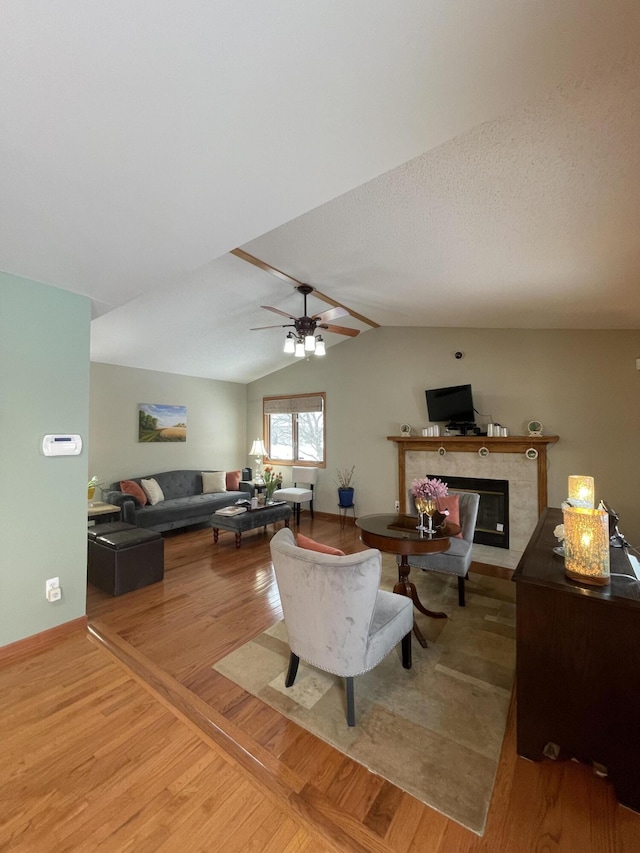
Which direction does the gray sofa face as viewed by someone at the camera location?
facing the viewer and to the right of the viewer

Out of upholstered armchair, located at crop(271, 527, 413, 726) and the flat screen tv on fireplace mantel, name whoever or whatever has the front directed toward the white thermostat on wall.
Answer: the flat screen tv on fireplace mantel

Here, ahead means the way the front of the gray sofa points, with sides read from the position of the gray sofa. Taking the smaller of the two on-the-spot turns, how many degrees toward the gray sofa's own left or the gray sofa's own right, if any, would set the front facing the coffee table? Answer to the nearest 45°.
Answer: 0° — it already faces it

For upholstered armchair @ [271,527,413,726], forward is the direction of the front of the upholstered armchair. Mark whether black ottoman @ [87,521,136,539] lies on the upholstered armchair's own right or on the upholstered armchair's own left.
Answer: on the upholstered armchair's own left

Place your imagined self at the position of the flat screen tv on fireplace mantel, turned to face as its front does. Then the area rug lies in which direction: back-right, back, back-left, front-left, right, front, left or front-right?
front-left

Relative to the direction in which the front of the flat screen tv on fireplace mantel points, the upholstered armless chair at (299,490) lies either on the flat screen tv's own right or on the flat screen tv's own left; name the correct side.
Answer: on the flat screen tv's own right

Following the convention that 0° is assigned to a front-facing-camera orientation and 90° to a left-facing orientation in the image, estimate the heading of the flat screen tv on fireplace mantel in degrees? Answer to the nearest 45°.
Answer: approximately 45°

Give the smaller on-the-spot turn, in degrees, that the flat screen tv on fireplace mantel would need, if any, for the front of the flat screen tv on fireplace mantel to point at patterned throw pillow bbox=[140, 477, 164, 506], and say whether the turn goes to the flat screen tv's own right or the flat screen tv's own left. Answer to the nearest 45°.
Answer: approximately 45° to the flat screen tv's own right

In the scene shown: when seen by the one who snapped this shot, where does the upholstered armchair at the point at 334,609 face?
facing away from the viewer and to the right of the viewer

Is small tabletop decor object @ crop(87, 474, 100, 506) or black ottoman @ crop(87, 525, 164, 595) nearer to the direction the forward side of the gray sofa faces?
the black ottoman

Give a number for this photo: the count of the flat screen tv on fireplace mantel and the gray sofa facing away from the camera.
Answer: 0

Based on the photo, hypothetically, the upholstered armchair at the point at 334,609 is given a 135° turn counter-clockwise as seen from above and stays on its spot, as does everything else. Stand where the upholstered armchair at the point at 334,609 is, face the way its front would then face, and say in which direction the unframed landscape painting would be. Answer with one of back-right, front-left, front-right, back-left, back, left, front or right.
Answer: front-right

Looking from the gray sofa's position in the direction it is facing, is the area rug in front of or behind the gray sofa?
in front

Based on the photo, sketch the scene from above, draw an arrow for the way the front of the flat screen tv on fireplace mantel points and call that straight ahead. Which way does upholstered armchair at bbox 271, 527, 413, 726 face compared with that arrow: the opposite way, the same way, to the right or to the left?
the opposite way

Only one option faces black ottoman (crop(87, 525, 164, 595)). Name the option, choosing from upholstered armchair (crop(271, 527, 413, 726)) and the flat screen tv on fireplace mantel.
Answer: the flat screen tv on fireplace mantel

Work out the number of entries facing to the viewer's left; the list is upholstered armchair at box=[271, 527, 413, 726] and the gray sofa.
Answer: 0
